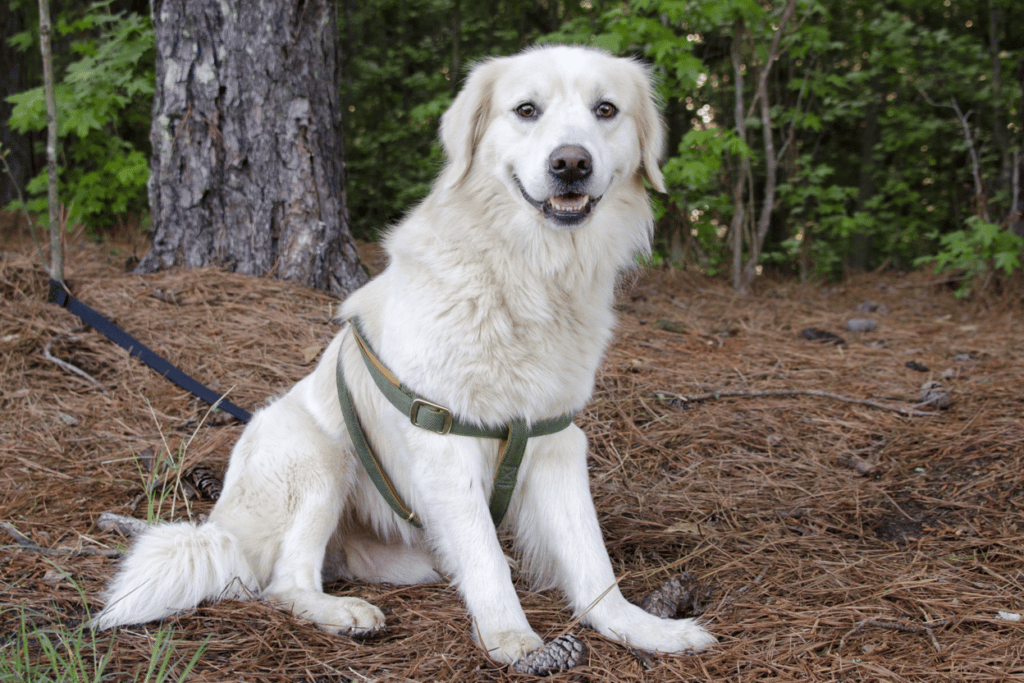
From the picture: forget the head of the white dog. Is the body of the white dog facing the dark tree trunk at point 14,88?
no

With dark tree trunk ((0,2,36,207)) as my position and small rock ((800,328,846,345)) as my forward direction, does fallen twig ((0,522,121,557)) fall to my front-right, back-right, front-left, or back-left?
front-right

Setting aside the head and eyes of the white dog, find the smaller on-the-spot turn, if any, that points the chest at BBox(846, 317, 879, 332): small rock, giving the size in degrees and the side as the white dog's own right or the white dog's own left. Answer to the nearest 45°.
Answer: approximately 90° to the white dog's own left

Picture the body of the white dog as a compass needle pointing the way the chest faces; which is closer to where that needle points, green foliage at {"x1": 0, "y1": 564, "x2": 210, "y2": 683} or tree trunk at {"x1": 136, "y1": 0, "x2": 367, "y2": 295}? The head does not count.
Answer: the green foliage

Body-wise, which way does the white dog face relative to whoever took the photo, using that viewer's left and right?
facing the viewer and to the right of the viewer

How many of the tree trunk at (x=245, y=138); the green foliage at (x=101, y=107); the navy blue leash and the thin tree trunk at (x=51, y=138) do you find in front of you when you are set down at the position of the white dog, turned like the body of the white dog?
0

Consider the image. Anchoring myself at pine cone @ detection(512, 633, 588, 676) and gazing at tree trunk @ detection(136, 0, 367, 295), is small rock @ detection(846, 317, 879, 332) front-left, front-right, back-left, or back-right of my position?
front-right

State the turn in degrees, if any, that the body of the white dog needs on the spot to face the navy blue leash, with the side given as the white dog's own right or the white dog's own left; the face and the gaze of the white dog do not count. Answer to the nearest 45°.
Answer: approximately 180°

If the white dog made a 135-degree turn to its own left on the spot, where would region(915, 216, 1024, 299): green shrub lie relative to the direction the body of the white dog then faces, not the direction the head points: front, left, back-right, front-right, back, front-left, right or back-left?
front-right

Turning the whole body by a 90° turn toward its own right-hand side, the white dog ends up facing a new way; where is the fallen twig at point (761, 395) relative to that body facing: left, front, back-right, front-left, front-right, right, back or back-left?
back
